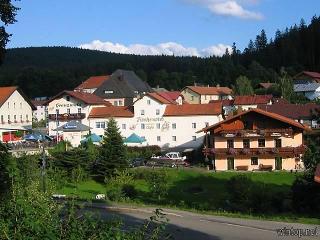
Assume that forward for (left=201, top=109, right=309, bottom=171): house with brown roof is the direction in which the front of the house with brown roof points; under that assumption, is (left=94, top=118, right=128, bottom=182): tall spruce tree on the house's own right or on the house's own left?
on the house's own right

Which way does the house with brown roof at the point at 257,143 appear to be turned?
toward the camera
